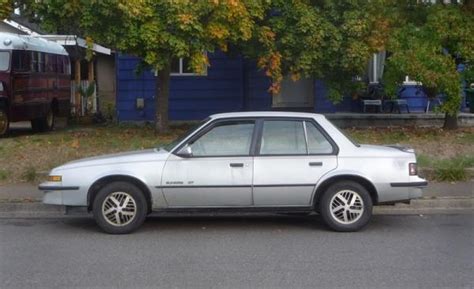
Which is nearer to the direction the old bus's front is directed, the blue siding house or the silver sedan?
the silver sedan

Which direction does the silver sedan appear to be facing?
to the viewer's left

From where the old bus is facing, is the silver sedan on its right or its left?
on its left

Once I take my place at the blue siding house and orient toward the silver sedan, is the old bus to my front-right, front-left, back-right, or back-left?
front-right

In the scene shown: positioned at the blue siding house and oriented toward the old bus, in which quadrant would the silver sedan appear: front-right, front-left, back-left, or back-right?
front-left

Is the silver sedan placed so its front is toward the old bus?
no

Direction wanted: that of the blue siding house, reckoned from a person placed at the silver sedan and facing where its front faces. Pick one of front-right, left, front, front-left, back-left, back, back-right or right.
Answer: right

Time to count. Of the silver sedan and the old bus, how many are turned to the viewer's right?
0

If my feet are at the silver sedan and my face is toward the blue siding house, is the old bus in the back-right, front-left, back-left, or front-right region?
front-left

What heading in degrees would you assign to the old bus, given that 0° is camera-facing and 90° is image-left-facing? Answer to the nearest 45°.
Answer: approximately 45°
